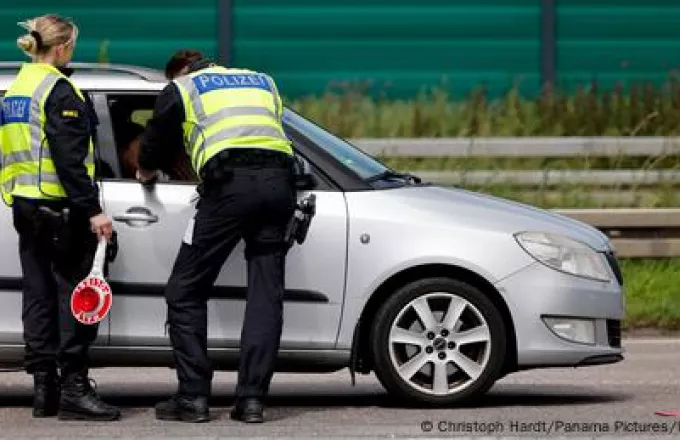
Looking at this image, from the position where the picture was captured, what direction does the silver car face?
facing to the right of the viewer

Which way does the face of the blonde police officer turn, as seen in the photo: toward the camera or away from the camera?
away from the camera

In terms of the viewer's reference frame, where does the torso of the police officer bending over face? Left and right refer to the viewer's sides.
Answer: facing away from the viewer and to the left of the viewer

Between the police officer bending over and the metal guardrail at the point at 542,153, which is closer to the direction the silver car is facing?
the metal guardrail

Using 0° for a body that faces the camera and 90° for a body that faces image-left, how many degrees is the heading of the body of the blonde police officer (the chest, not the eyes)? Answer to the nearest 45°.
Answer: approximately 225°

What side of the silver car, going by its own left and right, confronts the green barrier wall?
left

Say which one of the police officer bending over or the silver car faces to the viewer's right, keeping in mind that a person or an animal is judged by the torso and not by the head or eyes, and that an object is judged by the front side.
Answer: the silver car

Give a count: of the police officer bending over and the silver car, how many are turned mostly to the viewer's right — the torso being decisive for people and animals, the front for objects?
1
